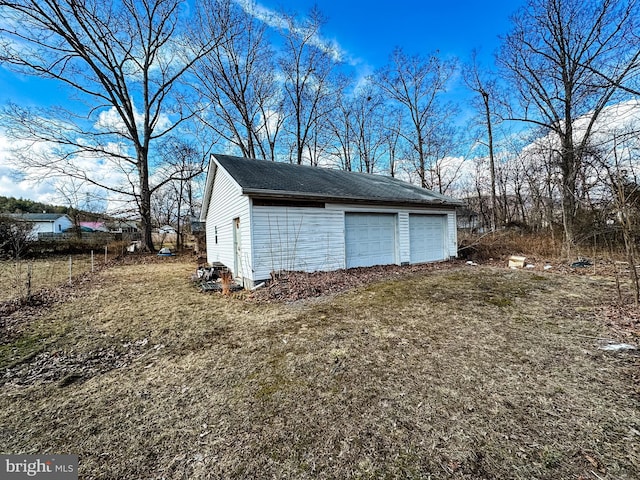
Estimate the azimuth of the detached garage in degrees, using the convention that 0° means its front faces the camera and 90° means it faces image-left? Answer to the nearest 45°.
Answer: approximately 315°

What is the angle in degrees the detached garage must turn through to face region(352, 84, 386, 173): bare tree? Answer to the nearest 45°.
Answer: approximately 135° to its left

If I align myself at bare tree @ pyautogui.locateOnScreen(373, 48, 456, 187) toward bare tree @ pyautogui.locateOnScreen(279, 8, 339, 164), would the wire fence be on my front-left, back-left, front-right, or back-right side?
front-left

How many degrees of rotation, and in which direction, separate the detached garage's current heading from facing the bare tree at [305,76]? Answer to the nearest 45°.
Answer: approximately 135° to its left

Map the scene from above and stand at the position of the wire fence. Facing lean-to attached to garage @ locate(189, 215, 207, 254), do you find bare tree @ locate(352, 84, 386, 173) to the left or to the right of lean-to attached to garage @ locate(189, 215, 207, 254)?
right
